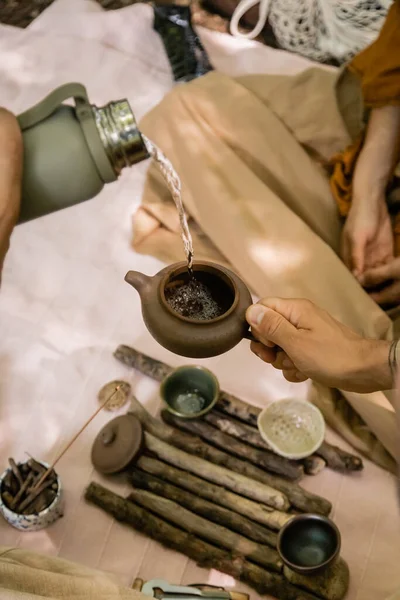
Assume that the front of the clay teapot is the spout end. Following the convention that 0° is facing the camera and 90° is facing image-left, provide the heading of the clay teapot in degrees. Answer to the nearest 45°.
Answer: approximately 90°

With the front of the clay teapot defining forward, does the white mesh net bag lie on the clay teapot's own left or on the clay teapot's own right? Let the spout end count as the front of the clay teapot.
on the clay teapot's own right

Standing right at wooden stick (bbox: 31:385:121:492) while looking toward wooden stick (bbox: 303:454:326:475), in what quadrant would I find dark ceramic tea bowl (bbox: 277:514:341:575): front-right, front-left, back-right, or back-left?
front-right
